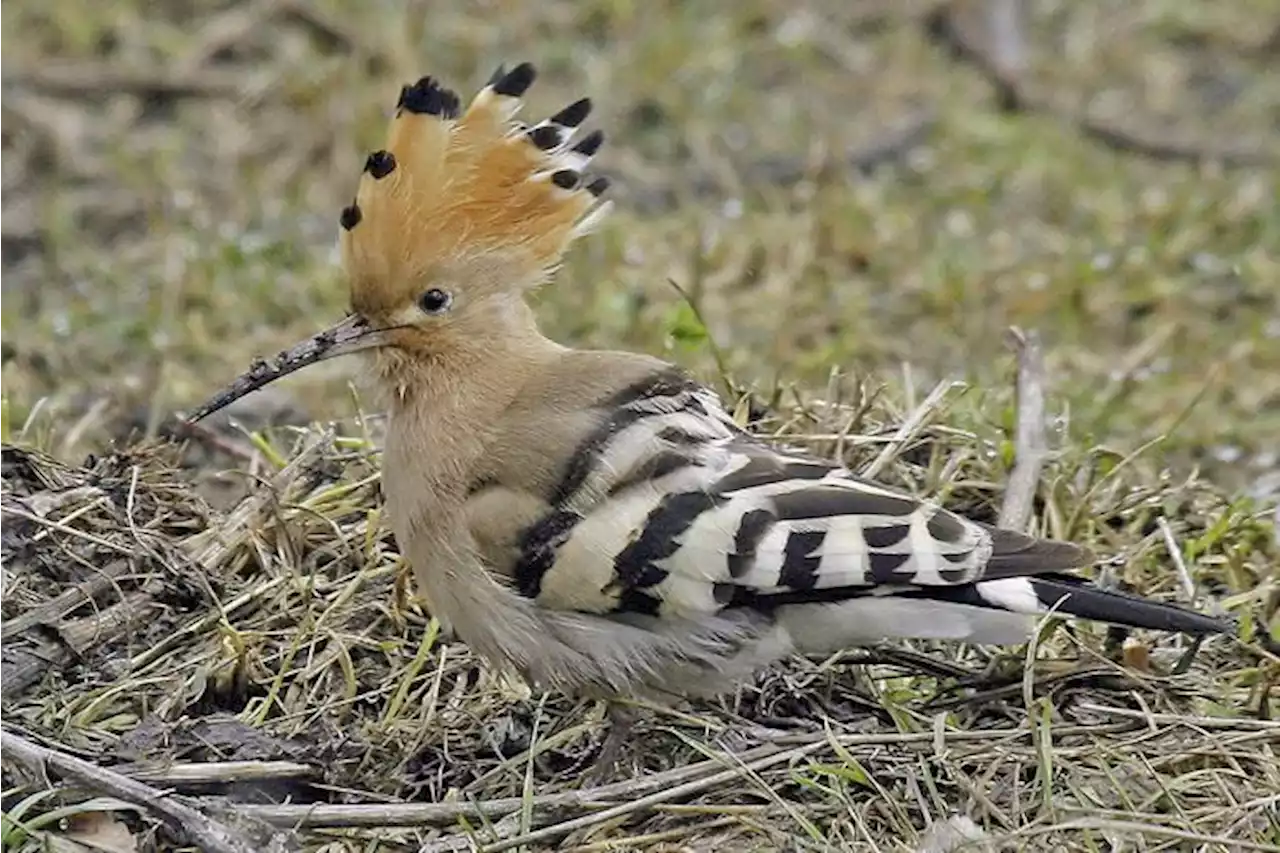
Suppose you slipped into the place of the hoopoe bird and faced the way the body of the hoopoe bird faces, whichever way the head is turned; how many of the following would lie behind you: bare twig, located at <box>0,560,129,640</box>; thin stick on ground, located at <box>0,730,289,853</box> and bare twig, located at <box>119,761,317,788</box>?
0

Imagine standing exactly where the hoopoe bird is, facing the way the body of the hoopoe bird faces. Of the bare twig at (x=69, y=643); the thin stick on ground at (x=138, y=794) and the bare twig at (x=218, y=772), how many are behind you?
0

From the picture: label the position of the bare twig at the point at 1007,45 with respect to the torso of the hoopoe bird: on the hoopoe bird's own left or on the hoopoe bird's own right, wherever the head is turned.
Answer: on the hoopoe bird's own right

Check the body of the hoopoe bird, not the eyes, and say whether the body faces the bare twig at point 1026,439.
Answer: no

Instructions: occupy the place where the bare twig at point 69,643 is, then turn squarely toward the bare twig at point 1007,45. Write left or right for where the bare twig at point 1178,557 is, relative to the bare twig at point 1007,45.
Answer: right

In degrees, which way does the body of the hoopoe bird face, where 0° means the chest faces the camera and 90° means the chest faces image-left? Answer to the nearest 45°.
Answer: approximately 90°

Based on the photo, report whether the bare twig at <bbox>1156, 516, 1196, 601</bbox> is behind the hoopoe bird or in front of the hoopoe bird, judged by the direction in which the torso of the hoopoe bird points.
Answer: behind

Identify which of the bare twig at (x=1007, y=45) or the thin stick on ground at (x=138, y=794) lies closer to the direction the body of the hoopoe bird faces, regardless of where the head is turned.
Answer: the thin stick on ground

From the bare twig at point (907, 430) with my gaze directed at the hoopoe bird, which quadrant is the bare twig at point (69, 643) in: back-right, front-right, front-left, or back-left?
front-right

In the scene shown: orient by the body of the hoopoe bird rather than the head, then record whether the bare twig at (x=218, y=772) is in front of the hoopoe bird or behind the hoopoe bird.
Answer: in front

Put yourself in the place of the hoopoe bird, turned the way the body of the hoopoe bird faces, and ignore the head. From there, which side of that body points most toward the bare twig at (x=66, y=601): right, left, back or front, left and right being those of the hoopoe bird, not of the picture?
front

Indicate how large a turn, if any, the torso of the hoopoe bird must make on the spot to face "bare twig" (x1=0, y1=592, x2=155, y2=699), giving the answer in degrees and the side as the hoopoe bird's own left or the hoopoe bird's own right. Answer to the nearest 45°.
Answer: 0° — it already faces it
